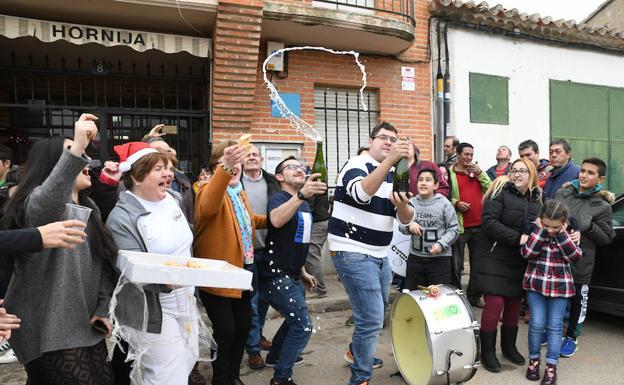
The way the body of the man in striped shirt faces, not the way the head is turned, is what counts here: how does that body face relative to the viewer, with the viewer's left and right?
facing the viewer and to the right of the viewer

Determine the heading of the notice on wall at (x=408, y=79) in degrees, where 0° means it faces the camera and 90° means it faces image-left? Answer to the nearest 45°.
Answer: approximately 0°

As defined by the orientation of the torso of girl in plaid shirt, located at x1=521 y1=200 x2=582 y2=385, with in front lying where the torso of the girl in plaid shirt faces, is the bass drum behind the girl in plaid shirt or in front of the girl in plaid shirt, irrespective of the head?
in front

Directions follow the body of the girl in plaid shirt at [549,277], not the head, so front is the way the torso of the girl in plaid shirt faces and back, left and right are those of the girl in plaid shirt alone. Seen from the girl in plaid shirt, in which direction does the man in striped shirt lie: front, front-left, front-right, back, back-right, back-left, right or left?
front-right

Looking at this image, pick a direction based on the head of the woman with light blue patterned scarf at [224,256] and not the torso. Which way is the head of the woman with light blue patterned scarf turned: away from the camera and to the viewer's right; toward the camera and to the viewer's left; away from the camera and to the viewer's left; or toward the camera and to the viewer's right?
toward the camera and to the viewer's right

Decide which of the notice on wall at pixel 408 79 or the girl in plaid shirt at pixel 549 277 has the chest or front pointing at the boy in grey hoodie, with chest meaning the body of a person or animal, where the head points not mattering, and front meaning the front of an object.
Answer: the notice on wall

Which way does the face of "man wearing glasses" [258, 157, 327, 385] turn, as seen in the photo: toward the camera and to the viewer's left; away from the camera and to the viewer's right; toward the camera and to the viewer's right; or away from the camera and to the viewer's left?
toward the camera and to the viewer's right

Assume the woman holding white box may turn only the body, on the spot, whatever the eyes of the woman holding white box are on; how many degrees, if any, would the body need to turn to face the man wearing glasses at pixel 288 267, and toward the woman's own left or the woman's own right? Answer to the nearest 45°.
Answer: approximately 90° to the woman's own left

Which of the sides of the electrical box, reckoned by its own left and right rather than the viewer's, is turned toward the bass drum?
front

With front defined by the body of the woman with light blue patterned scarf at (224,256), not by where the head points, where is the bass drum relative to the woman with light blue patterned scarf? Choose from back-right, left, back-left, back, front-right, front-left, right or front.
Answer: front-left
